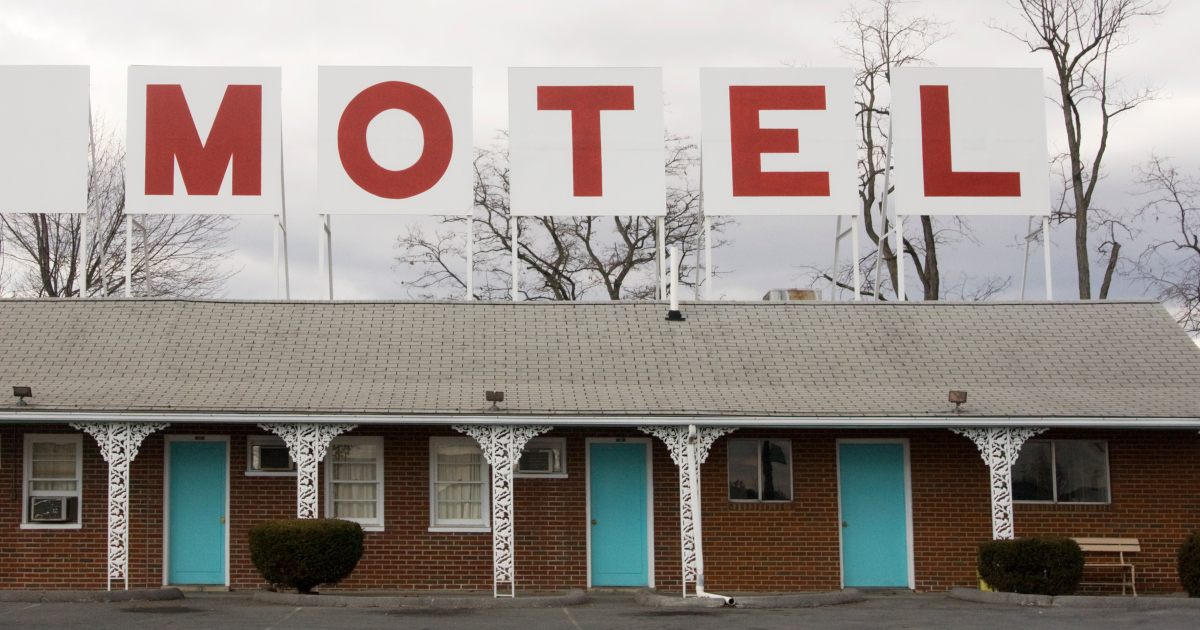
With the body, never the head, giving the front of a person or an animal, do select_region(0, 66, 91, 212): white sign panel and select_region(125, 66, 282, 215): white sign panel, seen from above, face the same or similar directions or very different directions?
same or similar directions

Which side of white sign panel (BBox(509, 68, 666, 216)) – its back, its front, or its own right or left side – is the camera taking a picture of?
front

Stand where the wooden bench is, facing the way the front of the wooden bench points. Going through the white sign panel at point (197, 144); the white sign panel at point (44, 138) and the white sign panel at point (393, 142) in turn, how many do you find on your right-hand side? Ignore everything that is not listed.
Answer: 3

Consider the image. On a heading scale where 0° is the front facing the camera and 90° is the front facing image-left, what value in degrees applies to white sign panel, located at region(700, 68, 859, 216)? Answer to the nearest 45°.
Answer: approximately 0°

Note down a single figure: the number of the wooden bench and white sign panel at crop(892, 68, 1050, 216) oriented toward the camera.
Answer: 2

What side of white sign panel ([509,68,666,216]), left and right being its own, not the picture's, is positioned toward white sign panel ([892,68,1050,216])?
left

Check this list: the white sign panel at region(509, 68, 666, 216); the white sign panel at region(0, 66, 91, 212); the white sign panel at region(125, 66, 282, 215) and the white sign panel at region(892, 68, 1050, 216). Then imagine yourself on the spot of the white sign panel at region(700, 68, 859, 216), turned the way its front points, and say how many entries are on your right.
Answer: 3

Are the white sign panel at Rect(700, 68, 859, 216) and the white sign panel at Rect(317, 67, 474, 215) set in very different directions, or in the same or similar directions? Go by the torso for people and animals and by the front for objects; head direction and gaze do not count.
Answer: same or similar directions

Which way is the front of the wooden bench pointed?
toward the camera

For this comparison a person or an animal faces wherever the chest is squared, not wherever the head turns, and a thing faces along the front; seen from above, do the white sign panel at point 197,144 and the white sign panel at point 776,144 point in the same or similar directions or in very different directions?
same or similar directions

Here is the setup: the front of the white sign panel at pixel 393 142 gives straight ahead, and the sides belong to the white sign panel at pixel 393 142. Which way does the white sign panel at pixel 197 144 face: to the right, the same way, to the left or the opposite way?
the same way

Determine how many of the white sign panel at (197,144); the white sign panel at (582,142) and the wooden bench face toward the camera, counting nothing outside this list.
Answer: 3

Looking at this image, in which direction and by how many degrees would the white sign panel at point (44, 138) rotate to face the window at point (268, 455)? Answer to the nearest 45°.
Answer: approximately 45° to its left

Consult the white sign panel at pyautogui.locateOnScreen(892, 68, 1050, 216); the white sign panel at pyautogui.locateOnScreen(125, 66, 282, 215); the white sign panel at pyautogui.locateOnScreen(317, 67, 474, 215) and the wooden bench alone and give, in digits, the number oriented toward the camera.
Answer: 4

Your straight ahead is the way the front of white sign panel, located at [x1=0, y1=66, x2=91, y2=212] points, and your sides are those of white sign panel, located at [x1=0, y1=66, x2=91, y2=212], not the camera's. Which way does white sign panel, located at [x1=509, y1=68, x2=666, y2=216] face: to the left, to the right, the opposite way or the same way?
the same way

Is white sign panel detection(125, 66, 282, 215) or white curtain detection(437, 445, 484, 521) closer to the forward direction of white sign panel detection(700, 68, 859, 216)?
the white curtain

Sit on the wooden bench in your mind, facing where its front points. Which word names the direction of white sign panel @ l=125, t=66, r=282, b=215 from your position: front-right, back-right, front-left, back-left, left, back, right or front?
right
